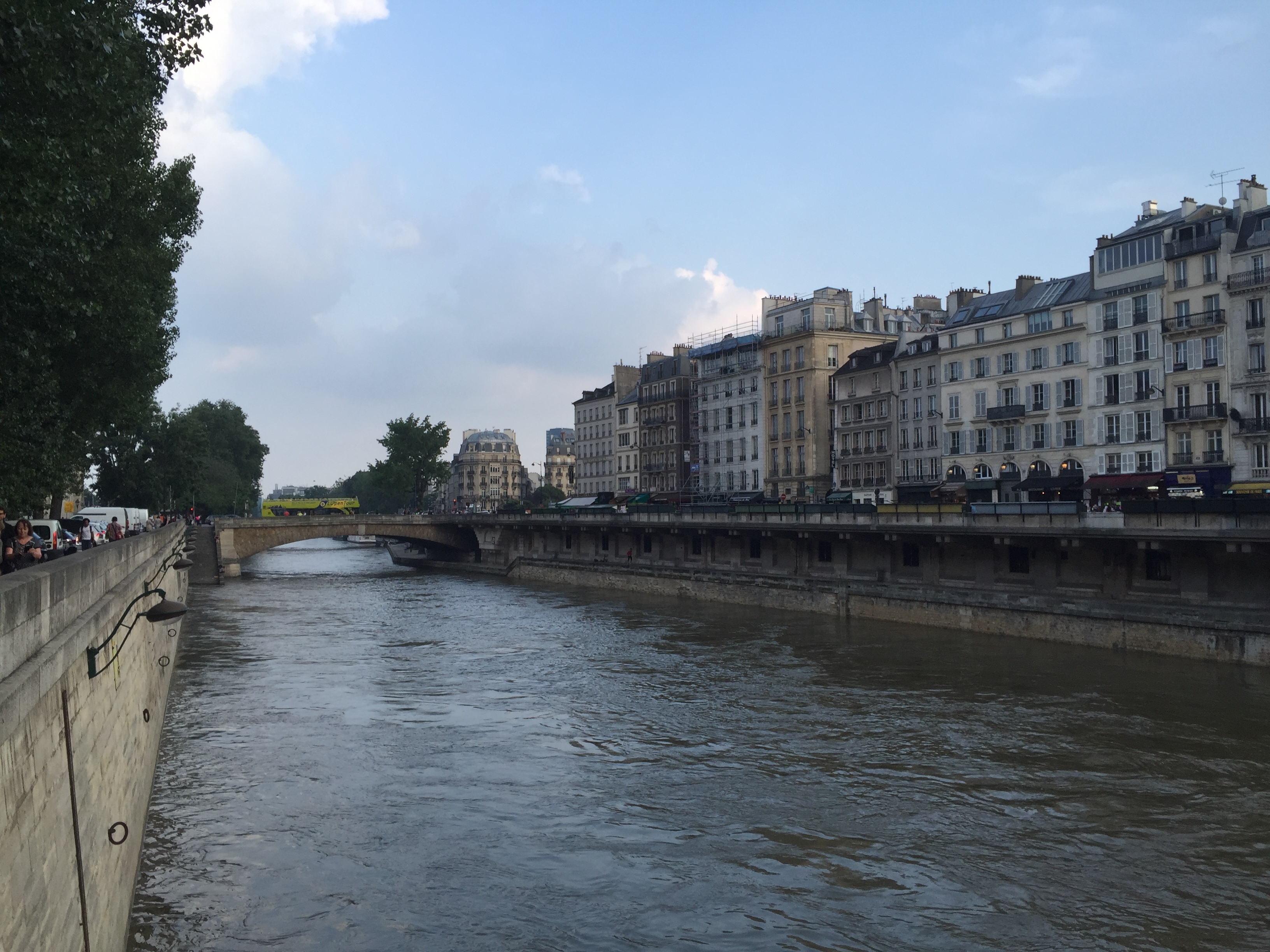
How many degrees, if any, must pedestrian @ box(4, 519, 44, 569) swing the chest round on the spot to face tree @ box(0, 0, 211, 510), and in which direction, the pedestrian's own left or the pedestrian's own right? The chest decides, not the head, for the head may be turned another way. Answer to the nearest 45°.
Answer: approximately 180°

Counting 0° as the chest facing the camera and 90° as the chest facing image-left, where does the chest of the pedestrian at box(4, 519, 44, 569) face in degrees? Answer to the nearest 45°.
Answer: approximately 0°
